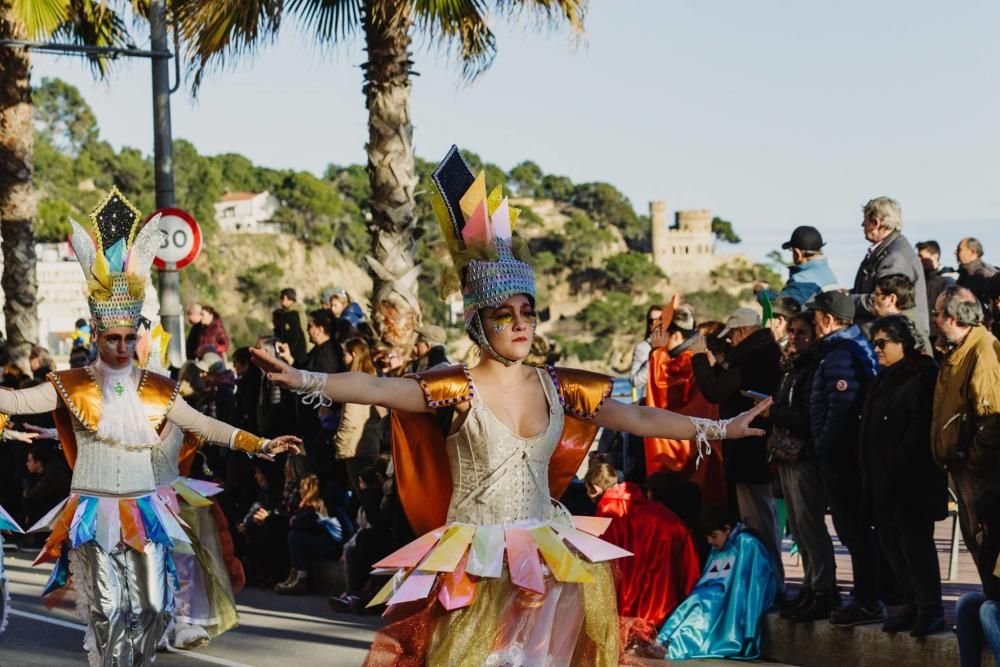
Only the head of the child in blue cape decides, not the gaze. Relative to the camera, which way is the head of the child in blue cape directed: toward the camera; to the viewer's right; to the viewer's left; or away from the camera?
to the viewer's left

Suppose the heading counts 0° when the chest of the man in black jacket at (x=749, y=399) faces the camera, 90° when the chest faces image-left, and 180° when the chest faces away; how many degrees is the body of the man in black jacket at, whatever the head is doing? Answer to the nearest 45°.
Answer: approximately 90°

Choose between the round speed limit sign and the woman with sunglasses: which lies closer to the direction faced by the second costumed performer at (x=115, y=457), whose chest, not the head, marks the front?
the woman with sunglasses

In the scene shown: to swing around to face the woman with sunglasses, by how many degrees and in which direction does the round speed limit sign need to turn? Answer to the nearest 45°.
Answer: approximately 45° to its left

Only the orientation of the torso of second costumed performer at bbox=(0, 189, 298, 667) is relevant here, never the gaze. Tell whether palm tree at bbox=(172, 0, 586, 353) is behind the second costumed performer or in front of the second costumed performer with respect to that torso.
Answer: behind

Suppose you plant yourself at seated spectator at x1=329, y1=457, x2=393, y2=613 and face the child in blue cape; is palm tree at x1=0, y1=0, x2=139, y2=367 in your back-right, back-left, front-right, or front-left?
back-left

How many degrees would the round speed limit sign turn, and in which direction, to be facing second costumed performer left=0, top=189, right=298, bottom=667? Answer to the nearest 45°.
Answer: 0° — it already faces them

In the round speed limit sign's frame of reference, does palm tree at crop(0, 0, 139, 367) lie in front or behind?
behind

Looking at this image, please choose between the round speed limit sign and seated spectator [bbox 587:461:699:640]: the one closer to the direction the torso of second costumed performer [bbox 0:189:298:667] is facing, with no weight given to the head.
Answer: the seated spectator
